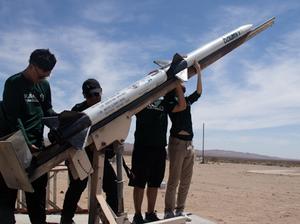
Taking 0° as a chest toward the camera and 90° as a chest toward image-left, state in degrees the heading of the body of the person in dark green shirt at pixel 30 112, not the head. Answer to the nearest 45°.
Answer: approximately 315°

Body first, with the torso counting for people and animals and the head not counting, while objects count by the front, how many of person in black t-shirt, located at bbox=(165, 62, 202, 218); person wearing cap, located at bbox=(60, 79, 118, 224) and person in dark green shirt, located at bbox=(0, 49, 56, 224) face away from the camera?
0

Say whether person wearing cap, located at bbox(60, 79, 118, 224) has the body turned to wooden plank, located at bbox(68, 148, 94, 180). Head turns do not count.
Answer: yes

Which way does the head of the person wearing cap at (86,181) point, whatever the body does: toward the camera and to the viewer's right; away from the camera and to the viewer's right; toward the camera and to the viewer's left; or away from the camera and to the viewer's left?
toward the camera and to the viewer's right

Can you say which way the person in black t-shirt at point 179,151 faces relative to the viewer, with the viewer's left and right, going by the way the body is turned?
facing the viewer

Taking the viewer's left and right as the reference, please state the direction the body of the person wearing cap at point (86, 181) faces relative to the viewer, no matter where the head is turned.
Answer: facing the viewer and to the right of the viewer

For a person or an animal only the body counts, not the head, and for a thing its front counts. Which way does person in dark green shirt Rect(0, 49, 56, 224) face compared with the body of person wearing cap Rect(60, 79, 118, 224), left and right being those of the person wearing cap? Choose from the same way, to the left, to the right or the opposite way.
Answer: the same way
